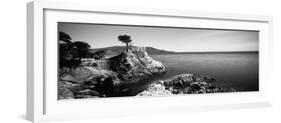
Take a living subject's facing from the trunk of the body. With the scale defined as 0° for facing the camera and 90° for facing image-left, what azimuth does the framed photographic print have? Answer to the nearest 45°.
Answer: approximately 315°
